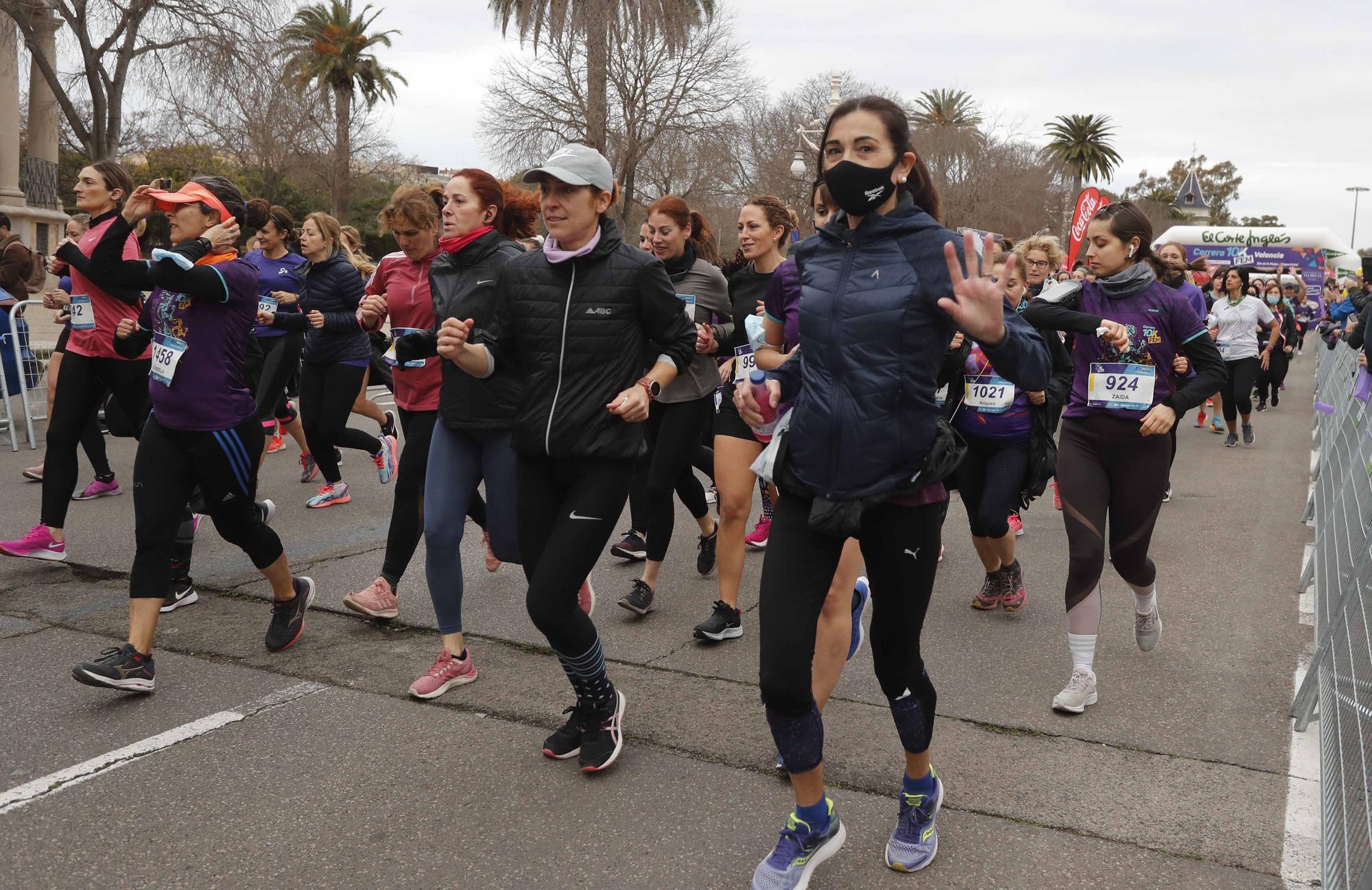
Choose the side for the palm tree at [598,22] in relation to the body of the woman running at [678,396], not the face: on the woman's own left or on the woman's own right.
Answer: on the woman's own right

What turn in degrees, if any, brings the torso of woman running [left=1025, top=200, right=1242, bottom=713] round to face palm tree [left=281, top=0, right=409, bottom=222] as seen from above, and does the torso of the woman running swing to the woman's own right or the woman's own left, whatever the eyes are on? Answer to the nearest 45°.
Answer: approximately 90° to the woman's own right

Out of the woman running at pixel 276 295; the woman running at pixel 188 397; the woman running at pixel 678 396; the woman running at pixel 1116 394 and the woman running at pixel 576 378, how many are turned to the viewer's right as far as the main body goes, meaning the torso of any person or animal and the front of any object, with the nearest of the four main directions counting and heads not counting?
0

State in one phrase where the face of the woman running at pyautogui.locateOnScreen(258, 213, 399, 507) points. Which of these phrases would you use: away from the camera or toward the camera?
toward the camera

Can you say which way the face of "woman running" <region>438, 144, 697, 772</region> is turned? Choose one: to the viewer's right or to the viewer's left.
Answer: to the viewer's left

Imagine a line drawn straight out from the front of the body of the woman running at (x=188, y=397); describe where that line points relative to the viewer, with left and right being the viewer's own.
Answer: facing the viewer and to the left of the viewer

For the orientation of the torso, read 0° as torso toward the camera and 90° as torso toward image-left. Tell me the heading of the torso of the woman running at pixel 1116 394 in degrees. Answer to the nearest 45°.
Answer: approximately 45°

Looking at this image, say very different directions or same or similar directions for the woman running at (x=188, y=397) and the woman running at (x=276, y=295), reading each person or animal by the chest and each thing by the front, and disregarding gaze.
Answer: same or similar directions

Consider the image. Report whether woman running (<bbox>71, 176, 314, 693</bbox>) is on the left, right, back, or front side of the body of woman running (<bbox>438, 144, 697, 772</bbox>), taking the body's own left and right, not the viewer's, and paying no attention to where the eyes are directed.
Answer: right

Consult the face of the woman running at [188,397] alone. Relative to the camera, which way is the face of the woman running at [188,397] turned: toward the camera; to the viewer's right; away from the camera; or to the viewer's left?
to the viewer's left

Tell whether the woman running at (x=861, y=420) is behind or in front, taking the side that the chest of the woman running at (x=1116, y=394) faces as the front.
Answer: in front

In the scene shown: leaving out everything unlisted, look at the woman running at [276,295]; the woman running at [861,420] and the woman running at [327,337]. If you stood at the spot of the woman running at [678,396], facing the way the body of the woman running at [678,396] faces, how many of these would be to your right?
2

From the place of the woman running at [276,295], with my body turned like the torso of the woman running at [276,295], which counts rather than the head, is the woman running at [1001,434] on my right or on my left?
on my left

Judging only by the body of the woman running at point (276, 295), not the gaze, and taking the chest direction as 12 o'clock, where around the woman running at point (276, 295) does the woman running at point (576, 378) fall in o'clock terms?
the woman running at point (576, 378) is roughly at 10 o'clock from the woman running at point (276, 295).

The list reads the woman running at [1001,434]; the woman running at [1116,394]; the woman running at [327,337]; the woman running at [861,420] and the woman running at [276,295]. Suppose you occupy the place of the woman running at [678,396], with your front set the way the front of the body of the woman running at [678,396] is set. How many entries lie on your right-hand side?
2

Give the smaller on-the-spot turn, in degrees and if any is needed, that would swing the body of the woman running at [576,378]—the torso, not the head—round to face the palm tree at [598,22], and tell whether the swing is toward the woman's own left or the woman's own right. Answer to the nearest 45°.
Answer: approximately 135° to the woman's own right
